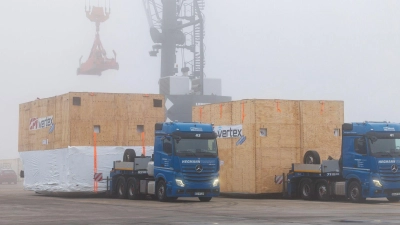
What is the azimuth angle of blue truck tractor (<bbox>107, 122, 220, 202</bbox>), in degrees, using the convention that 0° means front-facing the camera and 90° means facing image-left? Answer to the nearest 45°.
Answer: approximately 315°

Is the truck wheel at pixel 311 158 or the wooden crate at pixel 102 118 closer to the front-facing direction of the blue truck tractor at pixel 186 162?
the truck wheel

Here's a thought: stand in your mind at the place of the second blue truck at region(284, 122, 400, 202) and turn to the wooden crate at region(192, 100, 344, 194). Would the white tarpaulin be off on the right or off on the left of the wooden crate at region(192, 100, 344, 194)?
left

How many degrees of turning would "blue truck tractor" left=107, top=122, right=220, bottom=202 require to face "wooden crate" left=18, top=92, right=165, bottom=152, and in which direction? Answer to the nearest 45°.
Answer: approximately 180°

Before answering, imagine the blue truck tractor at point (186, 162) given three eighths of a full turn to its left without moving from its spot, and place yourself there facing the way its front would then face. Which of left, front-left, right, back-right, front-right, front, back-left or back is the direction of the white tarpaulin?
front-left

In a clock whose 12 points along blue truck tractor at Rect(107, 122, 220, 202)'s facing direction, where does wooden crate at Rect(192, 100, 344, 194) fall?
The wooden crate is roughly at 9 o'clock from the blue truck tractor.

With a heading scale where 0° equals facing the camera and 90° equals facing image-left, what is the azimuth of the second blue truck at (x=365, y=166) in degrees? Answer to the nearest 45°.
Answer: approximately 315°
